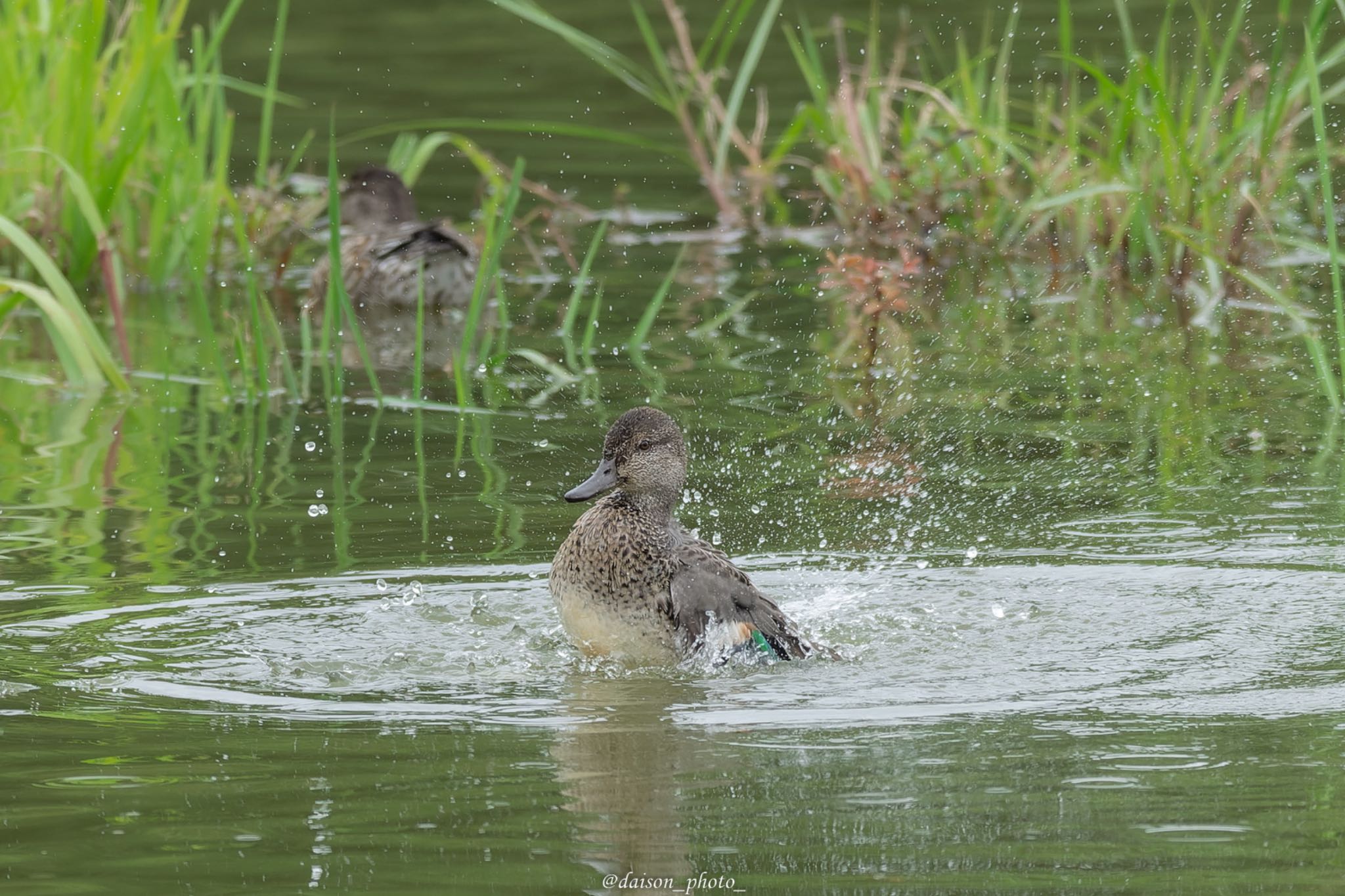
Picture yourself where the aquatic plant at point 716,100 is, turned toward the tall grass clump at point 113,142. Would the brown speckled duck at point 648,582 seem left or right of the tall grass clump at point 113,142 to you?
left

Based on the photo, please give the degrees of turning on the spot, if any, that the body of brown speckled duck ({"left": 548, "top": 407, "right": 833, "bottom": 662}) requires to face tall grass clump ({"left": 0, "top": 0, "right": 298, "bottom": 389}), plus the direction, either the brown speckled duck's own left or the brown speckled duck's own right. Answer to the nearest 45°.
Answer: approximately 90° to the brown speckled duck's own right

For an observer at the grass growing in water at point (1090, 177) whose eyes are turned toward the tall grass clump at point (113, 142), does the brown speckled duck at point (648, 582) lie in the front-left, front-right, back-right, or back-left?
front-left

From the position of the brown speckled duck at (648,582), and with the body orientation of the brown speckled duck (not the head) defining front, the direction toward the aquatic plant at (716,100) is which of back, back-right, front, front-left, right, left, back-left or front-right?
back-right

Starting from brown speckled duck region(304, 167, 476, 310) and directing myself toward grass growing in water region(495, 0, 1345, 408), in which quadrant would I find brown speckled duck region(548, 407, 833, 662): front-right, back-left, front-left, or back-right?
front-right

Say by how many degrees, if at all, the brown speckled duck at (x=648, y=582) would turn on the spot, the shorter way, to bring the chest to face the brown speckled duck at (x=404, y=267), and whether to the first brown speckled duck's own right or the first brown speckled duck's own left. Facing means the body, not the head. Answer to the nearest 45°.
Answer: approximately 135° to the first brown speckled duck's own right
